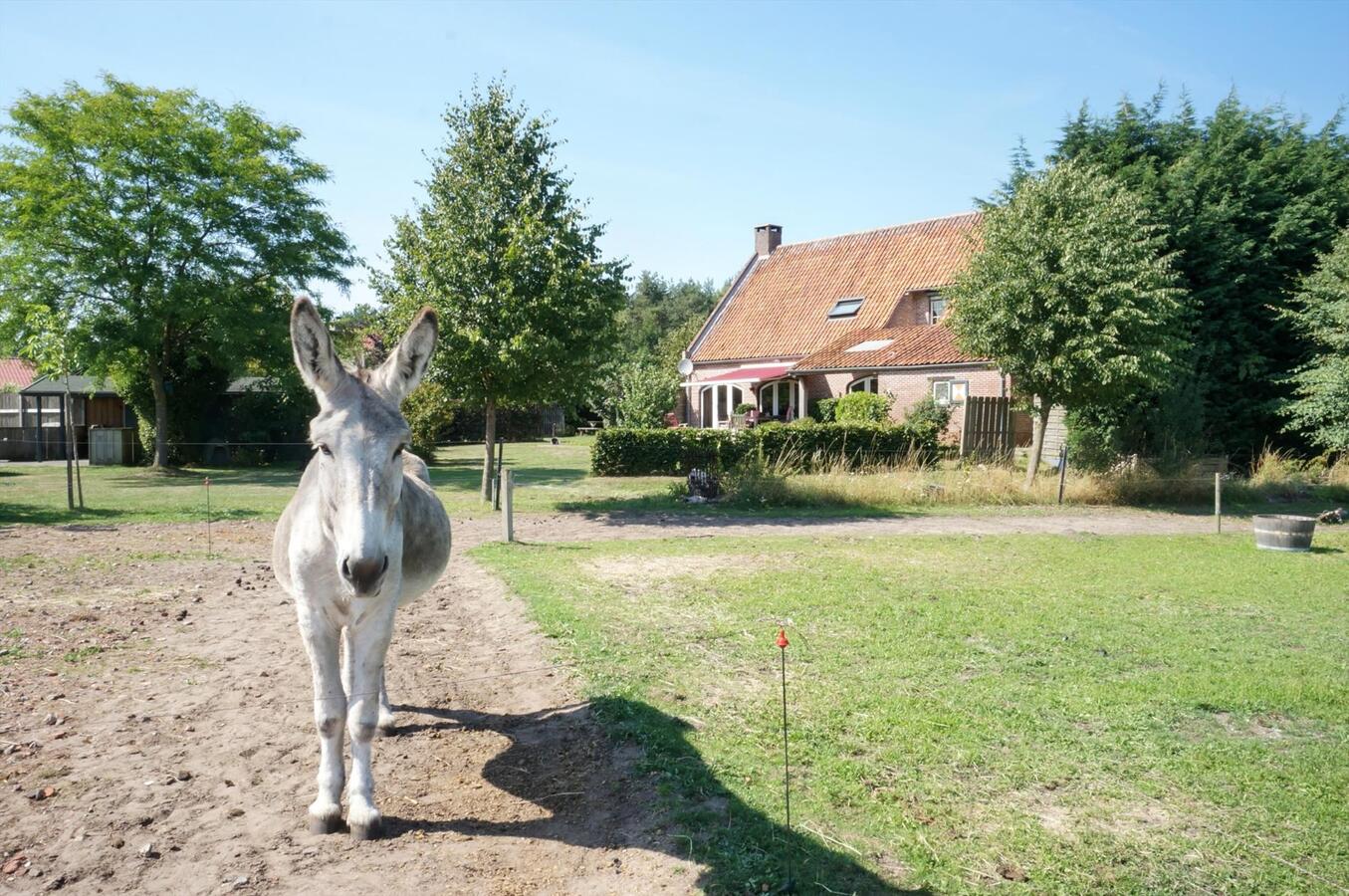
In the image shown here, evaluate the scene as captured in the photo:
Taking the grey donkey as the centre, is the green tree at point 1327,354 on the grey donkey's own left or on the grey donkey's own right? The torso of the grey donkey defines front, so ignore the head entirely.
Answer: on the grey donkey's own left

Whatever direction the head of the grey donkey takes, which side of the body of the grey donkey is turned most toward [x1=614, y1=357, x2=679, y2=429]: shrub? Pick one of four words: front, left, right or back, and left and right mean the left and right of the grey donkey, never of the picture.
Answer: back

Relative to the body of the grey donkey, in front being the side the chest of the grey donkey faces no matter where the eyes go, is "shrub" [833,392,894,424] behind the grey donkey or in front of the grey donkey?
behind

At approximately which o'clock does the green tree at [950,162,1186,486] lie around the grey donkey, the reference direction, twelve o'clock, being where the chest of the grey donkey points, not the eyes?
The green tree is roughly at 8 o'clock from the grey donkey.

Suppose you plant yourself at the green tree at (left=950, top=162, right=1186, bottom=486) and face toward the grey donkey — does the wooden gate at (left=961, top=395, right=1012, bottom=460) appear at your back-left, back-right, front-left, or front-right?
back-right

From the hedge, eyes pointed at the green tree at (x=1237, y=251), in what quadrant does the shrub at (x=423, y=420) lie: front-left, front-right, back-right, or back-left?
back-left

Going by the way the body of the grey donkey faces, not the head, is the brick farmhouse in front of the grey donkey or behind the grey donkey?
behind

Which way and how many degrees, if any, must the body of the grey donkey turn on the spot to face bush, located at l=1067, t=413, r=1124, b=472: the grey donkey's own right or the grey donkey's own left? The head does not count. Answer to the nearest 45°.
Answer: approximately 135° to the grey donkey's own left

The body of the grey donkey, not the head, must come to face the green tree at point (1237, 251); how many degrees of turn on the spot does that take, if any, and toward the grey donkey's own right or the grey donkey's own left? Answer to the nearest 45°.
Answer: approximately 135° to the grey donkey's own left

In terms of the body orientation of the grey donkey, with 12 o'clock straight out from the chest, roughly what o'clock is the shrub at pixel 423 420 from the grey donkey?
The shrub is roughly at 6 o'clock from the grey donkey.

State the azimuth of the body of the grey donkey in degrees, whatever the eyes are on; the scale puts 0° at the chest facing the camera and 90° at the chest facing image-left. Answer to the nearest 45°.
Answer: approximately 0°

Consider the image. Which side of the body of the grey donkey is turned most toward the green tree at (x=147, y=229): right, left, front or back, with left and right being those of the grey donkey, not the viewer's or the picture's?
back
